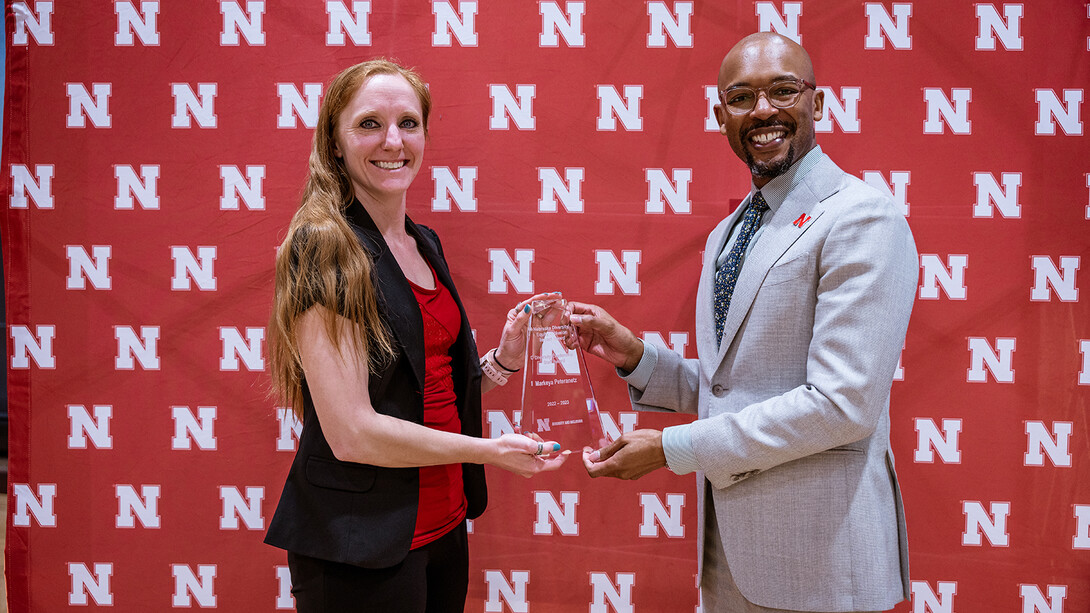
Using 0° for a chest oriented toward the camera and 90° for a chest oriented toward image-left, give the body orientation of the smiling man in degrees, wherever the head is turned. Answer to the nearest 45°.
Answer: approximately 45°

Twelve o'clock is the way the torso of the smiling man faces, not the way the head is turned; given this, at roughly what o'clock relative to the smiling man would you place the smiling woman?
The smiling woman is roughly at 1 o'clock from the smiling man.

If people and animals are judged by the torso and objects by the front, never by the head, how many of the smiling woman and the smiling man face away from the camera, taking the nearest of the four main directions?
0

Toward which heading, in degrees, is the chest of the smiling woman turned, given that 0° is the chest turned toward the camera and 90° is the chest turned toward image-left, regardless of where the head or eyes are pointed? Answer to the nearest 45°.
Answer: approximately 315°

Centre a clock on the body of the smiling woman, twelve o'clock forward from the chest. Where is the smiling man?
The smiling man is roughly at 11 o'clock from the smiling woman.
